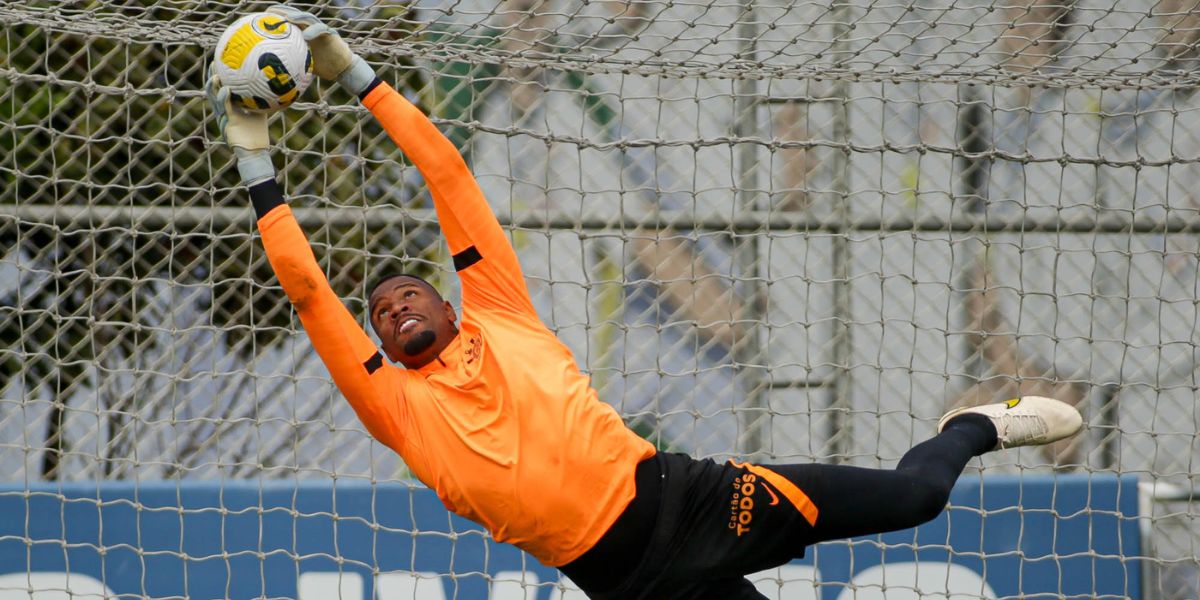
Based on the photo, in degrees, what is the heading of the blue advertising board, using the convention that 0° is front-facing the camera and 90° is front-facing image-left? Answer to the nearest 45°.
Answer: approximately 0°
